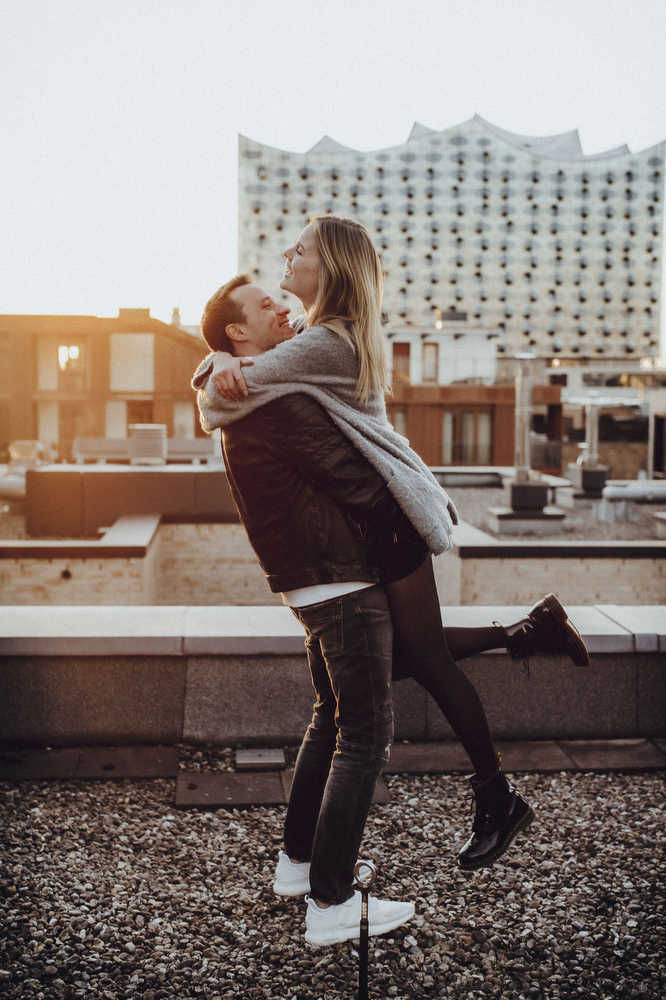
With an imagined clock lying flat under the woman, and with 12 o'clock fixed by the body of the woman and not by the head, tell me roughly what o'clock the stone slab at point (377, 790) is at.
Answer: The stone slab is roughly at 3 o'clock from the woman.

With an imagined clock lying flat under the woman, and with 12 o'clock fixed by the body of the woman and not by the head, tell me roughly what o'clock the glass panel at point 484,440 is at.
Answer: The glass panel is roughly at 3 o'clock from the woman.

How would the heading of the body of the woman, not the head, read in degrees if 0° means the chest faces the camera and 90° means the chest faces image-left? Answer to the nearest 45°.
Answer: approximately 90°

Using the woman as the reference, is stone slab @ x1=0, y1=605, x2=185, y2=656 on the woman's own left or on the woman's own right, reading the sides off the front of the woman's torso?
on the woman's own right

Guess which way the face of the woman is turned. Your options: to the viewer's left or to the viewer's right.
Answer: to the viewer's left

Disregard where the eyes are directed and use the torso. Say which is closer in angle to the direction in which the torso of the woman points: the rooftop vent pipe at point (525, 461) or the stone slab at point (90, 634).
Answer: the stone slab

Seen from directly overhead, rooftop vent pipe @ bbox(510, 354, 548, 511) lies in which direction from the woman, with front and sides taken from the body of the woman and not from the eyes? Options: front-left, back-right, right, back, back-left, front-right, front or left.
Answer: right

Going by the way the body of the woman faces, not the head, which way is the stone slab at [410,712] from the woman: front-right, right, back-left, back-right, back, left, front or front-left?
right

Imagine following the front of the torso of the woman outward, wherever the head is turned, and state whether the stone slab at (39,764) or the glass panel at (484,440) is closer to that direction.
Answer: the stone slab

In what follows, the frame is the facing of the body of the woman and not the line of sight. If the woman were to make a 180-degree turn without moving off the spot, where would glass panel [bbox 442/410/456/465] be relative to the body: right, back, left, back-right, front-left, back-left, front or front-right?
left

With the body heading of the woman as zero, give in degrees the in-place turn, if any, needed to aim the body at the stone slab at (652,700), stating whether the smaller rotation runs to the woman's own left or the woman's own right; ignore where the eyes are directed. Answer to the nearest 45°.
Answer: approximately 135° to the woman's own right

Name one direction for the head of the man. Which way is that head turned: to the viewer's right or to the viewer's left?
to the viewer's right
